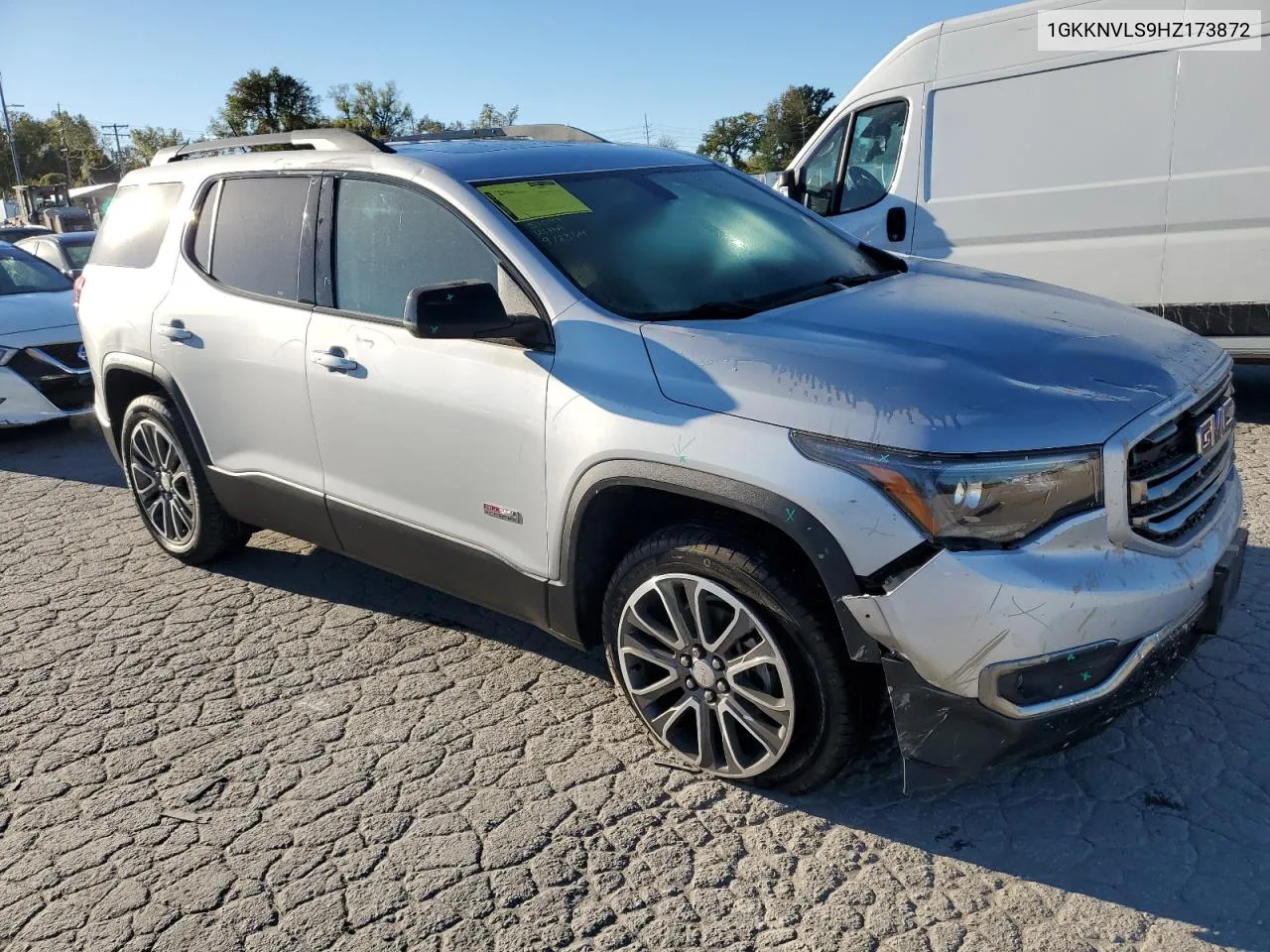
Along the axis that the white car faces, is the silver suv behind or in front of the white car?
in front

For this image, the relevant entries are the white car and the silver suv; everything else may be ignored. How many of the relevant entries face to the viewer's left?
0

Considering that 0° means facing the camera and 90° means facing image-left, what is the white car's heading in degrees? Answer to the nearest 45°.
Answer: approximately 315°

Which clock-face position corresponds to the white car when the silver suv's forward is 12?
The white car is roughly at 6 o'clock from the silver suv.

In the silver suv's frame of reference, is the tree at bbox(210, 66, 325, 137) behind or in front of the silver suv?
behind

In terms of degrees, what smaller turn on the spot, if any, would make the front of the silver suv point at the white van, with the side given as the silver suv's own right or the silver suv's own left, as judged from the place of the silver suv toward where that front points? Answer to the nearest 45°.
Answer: approximately 90° to the silver suv's own left
